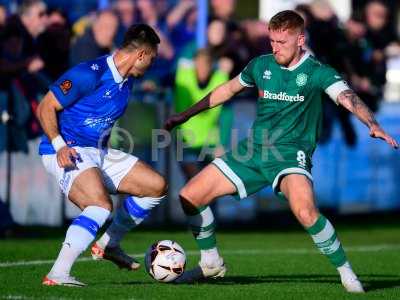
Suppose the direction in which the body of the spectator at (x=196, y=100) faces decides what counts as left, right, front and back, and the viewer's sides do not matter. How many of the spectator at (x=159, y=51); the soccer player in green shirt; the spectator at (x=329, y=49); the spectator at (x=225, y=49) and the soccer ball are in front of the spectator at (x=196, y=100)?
2

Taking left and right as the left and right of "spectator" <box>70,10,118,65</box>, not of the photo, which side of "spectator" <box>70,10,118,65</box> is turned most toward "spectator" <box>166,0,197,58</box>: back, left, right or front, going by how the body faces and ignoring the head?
left

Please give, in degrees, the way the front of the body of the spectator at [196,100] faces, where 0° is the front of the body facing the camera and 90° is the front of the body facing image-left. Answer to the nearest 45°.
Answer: approximately 0°

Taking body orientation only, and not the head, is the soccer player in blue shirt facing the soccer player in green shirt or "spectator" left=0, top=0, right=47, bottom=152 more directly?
the soccer player in green shirt

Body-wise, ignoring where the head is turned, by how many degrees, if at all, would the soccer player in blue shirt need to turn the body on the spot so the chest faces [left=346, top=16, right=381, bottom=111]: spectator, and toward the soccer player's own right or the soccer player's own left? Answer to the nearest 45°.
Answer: approximately 90° to the soccer player's own left

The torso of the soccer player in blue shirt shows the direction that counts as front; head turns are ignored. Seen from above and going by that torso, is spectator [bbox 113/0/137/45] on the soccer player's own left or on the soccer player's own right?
on the soccer player's own left

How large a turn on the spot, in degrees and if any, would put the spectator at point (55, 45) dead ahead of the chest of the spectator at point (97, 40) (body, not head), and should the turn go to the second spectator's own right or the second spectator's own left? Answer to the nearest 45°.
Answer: approximately 135° to the second spectator's own right

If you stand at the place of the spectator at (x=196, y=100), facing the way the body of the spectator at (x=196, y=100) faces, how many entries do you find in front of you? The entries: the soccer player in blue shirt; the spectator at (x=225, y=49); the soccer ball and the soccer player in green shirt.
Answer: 3

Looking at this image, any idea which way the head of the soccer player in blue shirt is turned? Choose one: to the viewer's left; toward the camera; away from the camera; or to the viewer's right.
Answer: to the viewer's right

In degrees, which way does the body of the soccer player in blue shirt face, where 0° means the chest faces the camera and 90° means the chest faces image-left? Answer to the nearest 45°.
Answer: approximately 315°
